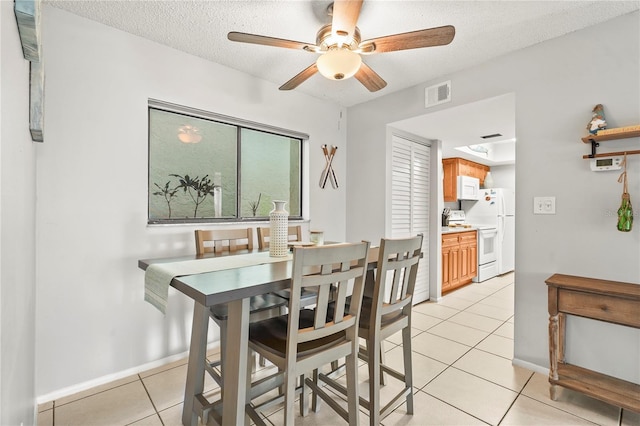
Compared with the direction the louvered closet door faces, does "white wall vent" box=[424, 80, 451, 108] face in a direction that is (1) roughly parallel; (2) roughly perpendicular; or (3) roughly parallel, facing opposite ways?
roughly perpendicular

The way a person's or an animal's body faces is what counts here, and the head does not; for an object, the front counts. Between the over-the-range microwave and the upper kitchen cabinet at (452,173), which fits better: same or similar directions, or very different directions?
same or similar directions

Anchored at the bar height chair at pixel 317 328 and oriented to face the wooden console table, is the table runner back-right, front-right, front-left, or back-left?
back-left

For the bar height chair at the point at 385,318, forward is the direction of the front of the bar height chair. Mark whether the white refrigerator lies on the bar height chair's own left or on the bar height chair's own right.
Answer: on the bar height chair's own right

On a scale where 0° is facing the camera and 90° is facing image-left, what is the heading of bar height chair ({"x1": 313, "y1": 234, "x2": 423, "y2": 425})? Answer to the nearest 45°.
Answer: approximately 135°

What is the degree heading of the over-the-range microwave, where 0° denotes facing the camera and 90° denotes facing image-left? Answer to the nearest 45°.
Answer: approximately 315°

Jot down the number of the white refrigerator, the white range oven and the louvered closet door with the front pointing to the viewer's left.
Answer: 0

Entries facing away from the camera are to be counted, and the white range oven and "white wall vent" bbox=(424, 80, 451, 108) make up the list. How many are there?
0

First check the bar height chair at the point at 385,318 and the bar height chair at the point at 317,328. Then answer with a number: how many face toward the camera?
0

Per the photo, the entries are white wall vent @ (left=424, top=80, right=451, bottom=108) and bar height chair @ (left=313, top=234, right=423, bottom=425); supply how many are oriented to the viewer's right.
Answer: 0

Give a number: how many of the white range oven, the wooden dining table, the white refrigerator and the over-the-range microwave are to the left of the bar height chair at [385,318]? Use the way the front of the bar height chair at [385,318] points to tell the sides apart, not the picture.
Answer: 1

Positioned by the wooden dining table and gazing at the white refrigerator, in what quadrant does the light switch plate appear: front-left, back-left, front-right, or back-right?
front-right
